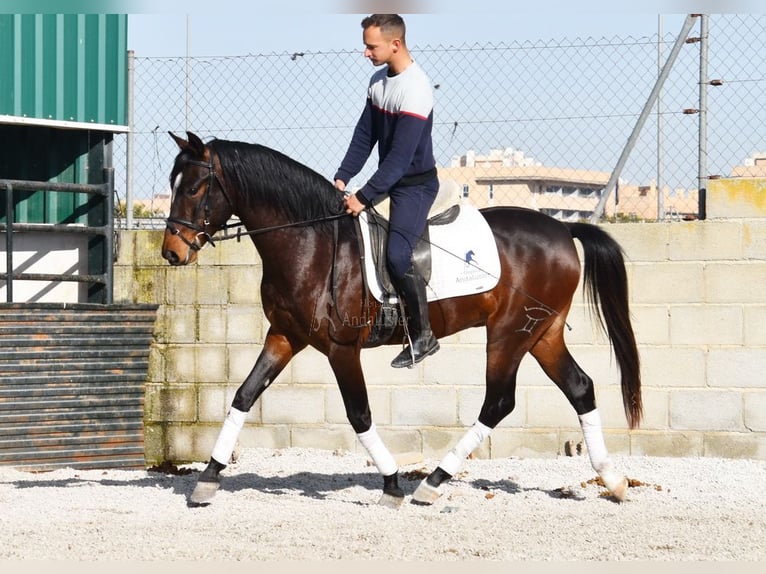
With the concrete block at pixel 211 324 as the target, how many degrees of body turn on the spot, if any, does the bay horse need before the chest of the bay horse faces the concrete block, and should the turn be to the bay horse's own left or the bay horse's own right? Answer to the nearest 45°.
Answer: approximately 45° to the bay horse's own right

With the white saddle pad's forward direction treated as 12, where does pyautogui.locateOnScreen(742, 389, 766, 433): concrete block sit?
The concrete block is roughly at 5 o'clock from the white saddle pad.

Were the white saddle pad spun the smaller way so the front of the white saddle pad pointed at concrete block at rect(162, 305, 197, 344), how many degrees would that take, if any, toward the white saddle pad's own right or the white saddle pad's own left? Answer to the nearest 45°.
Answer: approximately 45° to the white saddle pad's own right

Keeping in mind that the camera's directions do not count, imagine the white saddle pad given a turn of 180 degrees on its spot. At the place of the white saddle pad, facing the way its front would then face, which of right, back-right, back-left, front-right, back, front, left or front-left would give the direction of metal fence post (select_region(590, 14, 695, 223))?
front-left

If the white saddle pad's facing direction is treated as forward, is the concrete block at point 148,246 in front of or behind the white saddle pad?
in front

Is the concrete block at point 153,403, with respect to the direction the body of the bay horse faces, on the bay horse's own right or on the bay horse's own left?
on the bay horse's own right

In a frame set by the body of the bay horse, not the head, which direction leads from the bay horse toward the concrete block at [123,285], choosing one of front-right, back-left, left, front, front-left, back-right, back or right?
front-right

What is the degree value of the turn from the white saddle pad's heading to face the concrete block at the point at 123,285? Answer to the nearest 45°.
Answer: approximately 45° to its right

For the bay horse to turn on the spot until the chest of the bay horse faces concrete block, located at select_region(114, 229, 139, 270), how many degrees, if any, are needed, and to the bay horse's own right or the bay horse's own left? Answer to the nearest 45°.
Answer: approximately 45° to the bay horse's own right

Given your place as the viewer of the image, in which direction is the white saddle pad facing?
facing to the left of the viewer

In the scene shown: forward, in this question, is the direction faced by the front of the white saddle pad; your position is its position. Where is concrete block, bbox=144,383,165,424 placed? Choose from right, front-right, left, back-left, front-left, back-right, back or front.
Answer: front-right

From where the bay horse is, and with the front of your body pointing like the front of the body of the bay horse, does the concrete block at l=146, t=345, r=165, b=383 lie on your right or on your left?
on your right

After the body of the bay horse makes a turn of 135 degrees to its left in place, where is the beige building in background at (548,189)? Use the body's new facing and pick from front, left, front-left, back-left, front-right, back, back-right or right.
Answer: left

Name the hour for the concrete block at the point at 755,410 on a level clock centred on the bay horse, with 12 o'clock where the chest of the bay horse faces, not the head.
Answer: The concrete block is roughly at 5 o'clock from the bay horse.

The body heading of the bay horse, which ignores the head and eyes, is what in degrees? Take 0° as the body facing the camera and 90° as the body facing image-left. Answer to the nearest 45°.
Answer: approximately 90°

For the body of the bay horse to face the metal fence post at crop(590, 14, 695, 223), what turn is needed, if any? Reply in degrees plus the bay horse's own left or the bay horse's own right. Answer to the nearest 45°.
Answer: approximately 135° to the bay horse's own right

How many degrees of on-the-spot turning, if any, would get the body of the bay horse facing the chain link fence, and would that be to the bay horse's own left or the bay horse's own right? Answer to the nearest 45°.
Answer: approximately 135° to the bay horse's own right
